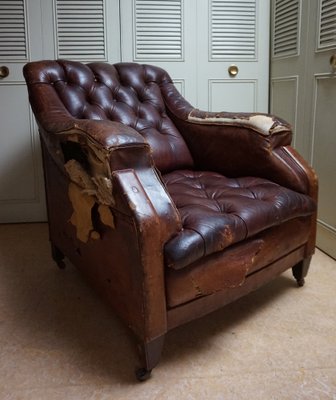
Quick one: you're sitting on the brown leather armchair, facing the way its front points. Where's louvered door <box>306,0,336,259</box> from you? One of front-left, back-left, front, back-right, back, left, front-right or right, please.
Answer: left

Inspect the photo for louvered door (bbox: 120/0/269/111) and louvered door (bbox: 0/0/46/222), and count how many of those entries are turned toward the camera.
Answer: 2

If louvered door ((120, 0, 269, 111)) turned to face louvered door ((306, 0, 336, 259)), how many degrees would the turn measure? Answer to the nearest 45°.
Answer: approximately 45° to its left

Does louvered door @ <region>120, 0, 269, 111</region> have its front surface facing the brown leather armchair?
yes

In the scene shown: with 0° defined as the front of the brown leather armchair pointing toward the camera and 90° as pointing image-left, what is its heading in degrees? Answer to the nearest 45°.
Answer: approximately 315°

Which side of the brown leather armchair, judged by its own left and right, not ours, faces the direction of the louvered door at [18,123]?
back

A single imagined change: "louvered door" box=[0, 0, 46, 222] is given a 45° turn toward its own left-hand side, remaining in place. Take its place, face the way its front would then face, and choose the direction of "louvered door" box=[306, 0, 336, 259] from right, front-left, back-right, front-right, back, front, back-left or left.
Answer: front

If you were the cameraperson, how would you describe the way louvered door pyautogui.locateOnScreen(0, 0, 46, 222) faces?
facing the viewer

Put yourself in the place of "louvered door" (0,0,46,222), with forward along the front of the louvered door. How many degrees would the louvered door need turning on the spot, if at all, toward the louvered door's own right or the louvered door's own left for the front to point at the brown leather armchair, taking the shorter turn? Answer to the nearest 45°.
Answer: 0° — it already faces it
